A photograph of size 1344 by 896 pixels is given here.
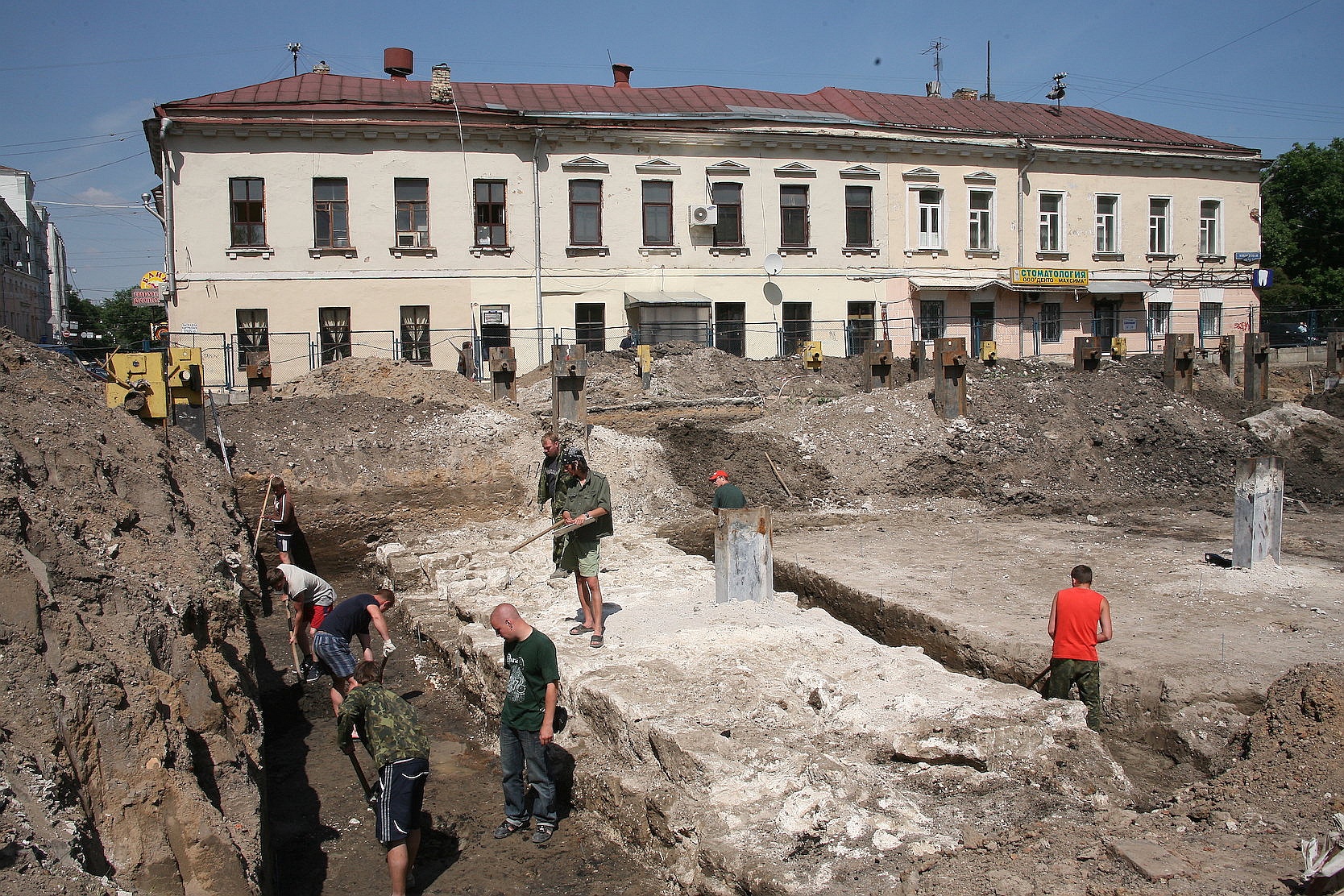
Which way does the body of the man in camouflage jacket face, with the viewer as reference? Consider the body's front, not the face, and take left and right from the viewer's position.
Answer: facing away from the viewer and to the left of the viewer

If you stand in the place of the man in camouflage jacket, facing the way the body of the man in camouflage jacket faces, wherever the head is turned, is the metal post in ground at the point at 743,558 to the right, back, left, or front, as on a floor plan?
right

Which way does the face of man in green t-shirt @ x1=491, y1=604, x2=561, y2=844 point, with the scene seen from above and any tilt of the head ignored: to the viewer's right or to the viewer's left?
to the viewer's left

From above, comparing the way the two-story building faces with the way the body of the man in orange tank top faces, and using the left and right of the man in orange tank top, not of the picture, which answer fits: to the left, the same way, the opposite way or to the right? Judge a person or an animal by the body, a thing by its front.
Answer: the opposite way

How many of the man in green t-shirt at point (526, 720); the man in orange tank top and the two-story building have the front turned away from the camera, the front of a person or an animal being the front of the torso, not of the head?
1

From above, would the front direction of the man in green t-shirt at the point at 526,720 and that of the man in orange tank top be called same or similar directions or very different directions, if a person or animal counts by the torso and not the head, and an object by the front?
very different directions

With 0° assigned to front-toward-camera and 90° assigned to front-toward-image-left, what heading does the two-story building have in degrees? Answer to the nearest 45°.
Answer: approximately 0°

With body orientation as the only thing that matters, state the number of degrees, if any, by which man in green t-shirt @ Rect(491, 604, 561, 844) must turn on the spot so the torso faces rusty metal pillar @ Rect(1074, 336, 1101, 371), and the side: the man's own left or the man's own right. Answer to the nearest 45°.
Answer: approximately 180°

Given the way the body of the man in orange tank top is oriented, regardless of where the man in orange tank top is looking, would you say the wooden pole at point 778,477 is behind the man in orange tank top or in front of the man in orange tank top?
in front

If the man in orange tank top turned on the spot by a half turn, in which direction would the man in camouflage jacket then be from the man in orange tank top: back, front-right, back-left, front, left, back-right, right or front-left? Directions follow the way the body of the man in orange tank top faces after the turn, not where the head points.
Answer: front-right

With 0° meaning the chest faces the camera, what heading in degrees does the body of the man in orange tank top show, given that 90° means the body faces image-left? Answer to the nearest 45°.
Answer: approximately 180°

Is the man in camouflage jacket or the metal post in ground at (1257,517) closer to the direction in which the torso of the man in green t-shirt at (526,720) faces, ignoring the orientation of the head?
the man in camouflage jacket
